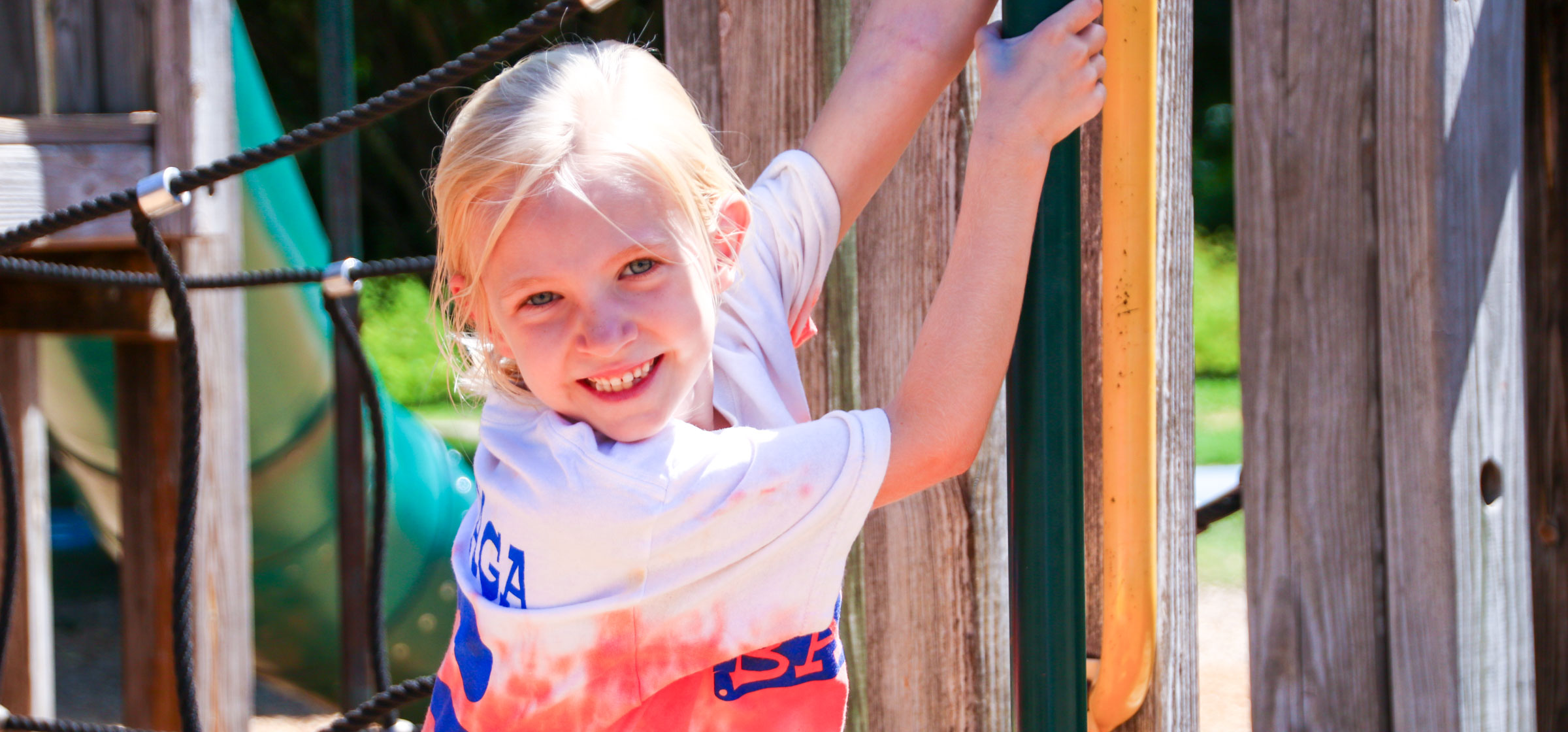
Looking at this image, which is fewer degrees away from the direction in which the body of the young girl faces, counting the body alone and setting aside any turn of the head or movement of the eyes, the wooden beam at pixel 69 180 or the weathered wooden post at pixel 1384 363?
the weathered wooden post

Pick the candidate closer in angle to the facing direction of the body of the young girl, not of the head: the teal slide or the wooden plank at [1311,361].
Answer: the wooden plank
